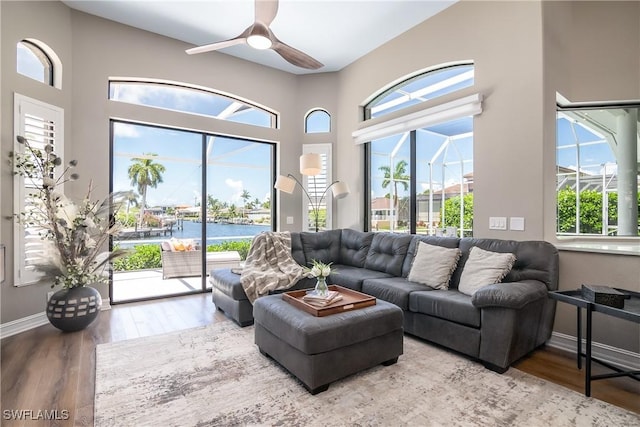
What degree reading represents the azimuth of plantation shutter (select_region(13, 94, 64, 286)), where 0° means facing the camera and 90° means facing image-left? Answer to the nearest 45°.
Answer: approximately 315°

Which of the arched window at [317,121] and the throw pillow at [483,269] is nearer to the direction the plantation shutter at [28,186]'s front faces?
the throw pillow

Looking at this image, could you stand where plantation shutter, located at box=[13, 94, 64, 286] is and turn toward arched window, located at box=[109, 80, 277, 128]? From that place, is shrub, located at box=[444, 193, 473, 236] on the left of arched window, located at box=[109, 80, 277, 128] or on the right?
right

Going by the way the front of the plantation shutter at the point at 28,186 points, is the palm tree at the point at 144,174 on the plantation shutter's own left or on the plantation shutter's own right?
on the plantation shutter's own left

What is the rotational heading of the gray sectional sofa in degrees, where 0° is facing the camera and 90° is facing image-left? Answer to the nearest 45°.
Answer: approximately 45°
